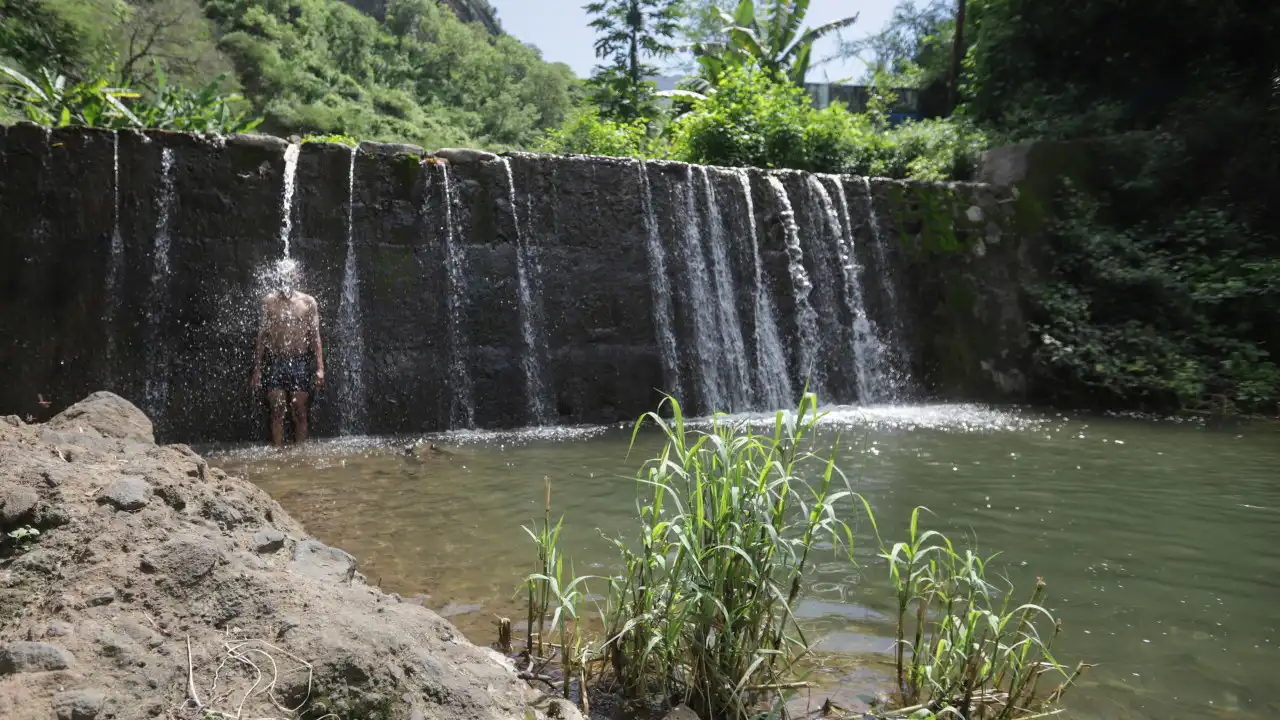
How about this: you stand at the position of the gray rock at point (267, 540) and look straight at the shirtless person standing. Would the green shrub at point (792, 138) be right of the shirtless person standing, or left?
right

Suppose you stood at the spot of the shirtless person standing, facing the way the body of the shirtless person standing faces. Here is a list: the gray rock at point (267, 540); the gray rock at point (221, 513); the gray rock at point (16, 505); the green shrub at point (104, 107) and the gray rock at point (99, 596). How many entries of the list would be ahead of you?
4

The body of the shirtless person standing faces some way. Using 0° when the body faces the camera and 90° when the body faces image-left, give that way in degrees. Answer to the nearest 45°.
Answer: approximately 0°

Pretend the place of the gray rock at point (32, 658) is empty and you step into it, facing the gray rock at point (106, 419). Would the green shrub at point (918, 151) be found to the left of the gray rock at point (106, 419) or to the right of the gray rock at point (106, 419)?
right

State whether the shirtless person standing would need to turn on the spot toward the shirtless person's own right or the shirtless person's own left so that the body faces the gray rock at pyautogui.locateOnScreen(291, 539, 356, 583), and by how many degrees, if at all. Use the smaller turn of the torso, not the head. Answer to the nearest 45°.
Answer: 0° — they already face it

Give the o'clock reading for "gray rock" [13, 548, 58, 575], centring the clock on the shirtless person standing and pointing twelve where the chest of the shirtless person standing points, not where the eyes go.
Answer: The gray rock is roughly at 12 o'clock from the shirtless person standing.

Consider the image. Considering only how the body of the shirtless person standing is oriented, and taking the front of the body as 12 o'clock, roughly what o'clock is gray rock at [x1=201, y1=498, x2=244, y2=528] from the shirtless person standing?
The gray rock is roughly at 12 o'clock from the shirtless person standing.

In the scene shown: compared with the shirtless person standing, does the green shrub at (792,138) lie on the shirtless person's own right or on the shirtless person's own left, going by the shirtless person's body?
on the shirtless person's own left

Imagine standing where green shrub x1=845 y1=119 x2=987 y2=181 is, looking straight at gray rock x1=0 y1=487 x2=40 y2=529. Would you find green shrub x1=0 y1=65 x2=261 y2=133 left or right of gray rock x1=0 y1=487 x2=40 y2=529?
right

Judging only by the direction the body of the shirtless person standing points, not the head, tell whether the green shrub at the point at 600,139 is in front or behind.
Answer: behind
